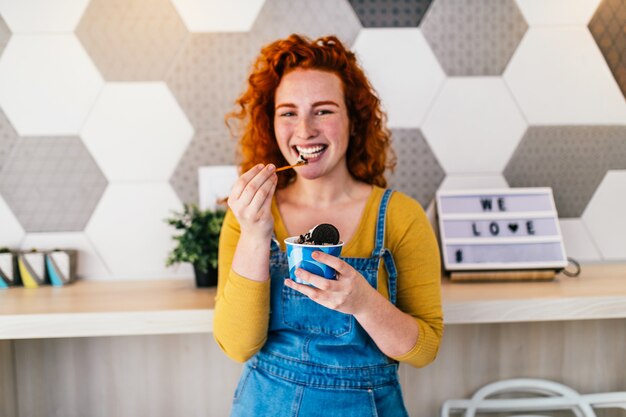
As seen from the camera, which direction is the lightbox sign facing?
toward the camera

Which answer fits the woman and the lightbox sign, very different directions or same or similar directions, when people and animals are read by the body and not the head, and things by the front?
same or similar directions

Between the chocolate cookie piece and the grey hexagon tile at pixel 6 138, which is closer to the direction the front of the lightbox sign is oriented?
the chocolate cookie piece

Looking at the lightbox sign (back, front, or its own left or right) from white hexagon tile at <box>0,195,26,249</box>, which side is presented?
right

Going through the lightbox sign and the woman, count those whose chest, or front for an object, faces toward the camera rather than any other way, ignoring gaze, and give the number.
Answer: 2

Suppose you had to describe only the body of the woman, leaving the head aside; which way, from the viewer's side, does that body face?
toward the camera
